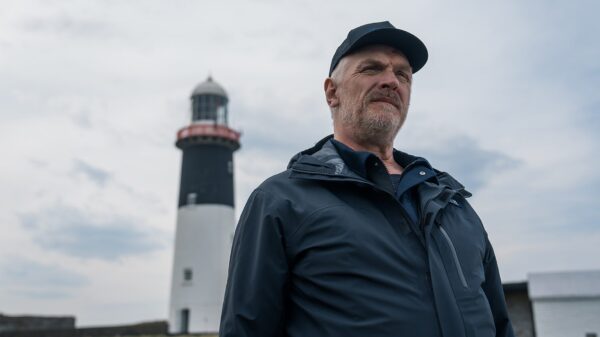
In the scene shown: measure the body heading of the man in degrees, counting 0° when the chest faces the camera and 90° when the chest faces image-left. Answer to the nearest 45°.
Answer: approximately 315°

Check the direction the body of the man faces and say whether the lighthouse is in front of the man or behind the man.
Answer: behind

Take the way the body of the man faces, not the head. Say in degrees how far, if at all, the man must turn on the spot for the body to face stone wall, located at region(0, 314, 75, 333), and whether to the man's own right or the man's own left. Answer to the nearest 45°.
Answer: approximately 180°

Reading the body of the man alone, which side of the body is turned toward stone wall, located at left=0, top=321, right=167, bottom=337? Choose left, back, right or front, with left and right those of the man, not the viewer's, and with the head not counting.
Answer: back

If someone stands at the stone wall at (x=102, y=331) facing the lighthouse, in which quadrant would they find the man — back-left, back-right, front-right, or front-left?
back-right
